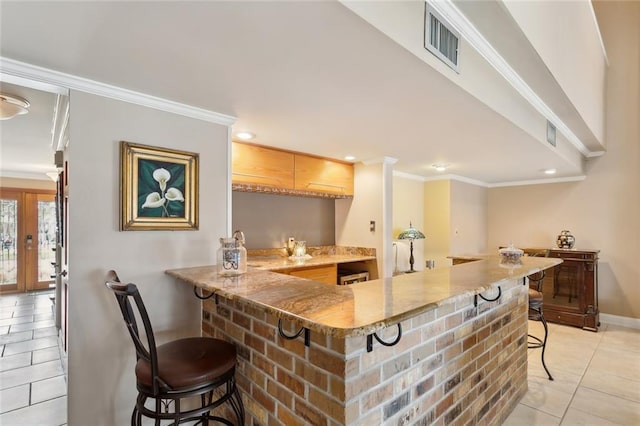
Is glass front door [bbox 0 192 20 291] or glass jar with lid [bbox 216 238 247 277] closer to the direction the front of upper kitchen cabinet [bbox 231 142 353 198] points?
the glass jar with lid

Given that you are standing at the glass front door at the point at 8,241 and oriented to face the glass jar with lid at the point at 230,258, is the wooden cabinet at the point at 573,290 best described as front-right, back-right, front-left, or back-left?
front-left

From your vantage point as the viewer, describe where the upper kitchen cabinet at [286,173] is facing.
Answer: facing the viewer and to the right of the viewer

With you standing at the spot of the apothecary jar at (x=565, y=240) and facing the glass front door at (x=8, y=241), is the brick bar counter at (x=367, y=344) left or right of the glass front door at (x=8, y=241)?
left

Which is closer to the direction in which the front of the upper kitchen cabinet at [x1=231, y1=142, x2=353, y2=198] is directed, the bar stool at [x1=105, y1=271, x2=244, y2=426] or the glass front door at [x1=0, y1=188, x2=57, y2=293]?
the bar stool

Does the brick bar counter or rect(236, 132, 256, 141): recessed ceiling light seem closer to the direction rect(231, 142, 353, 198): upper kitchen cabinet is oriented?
the brick bar counter

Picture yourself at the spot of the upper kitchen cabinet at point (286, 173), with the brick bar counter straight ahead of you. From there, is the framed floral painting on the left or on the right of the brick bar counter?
right

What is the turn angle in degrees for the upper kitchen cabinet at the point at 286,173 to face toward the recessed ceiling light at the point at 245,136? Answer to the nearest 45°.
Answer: approximately 90° to its right

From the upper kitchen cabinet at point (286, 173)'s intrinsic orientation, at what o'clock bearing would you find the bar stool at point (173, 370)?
The bar stool is roughly at 2 o'clock from the upper kitchen cabinet.

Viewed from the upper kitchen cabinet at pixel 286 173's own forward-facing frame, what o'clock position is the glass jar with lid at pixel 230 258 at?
The glass jar with lid is roughly at 2 o'clock from the upper kitchen cabinet.

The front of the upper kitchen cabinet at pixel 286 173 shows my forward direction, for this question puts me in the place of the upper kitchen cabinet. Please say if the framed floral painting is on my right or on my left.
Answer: on my right

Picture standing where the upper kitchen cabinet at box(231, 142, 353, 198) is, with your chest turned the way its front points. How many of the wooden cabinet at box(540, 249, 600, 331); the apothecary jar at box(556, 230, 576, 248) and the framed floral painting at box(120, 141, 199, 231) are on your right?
1
